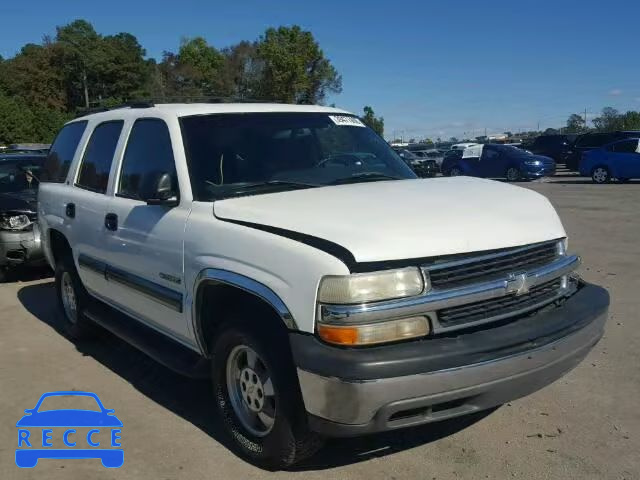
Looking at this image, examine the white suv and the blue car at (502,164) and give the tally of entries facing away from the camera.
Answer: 0

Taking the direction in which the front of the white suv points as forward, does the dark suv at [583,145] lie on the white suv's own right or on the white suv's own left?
on the white suv's own left

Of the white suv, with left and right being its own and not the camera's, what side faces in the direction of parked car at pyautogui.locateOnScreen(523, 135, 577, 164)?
left

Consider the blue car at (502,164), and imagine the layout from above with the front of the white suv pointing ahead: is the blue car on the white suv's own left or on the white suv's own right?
on the white suv's own left

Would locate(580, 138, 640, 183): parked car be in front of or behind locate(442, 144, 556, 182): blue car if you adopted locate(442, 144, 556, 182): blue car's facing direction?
in front

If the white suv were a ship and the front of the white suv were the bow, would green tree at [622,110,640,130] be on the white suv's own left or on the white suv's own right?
on the white suv's own left

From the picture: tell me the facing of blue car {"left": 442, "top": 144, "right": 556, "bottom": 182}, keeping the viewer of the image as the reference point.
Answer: facing the viewer and to the right of the viewer

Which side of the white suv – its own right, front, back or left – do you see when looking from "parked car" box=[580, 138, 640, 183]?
left
